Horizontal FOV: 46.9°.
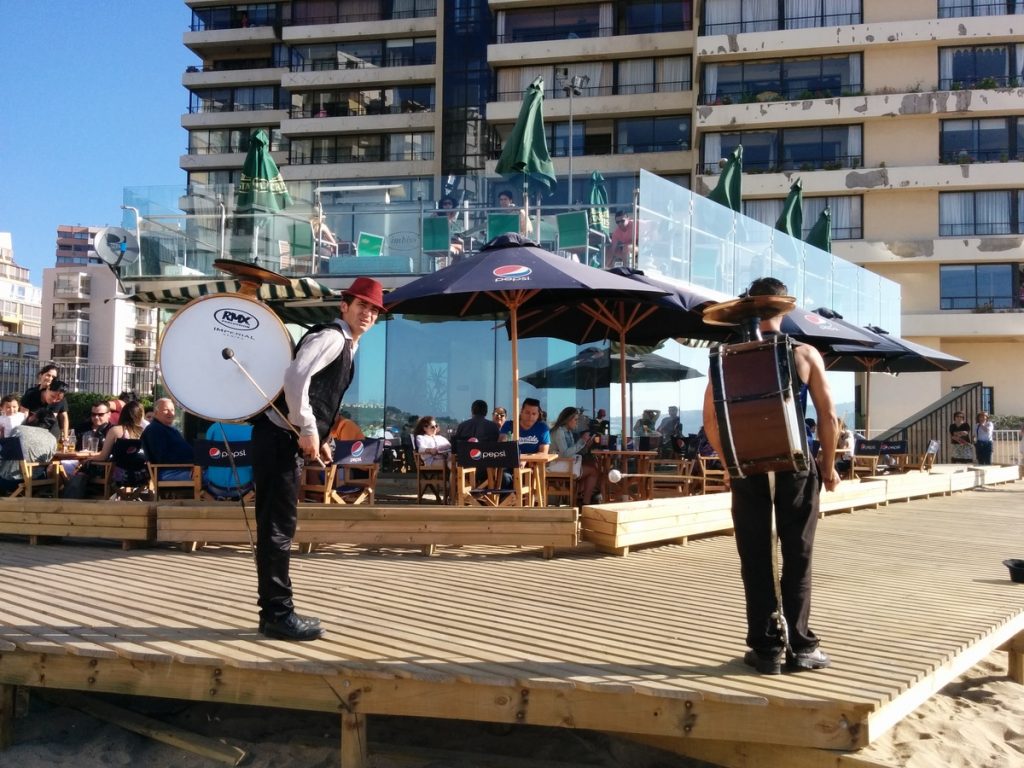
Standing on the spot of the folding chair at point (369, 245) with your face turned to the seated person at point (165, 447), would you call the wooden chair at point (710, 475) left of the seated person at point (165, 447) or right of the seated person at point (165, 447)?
left

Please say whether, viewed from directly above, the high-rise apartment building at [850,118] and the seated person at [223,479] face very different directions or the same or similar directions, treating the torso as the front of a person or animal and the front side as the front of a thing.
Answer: very different directions

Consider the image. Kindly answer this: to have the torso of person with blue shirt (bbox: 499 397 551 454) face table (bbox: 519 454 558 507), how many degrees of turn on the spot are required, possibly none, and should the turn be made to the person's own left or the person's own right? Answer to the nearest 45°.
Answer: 0° — they already face it

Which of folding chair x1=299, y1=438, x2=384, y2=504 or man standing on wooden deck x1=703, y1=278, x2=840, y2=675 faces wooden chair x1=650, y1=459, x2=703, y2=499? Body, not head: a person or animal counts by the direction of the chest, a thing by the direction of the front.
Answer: the man standing on wooden deck

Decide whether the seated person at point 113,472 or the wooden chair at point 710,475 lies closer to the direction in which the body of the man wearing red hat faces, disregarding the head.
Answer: the wooden chair

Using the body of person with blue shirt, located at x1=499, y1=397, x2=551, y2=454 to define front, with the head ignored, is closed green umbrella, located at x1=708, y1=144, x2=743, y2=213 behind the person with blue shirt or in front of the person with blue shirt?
behind

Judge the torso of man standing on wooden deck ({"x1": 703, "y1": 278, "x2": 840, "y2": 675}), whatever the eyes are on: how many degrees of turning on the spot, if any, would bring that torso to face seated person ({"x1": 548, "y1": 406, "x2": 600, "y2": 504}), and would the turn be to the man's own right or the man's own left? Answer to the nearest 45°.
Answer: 0° — they already face them

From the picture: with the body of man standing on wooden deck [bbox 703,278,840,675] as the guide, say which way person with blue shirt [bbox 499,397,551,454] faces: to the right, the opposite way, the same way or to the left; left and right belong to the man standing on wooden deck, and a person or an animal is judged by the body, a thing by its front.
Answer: the opposite way

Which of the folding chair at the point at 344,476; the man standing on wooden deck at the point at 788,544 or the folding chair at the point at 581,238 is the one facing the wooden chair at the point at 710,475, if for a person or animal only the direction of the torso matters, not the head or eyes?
the man standing on wooden deck
